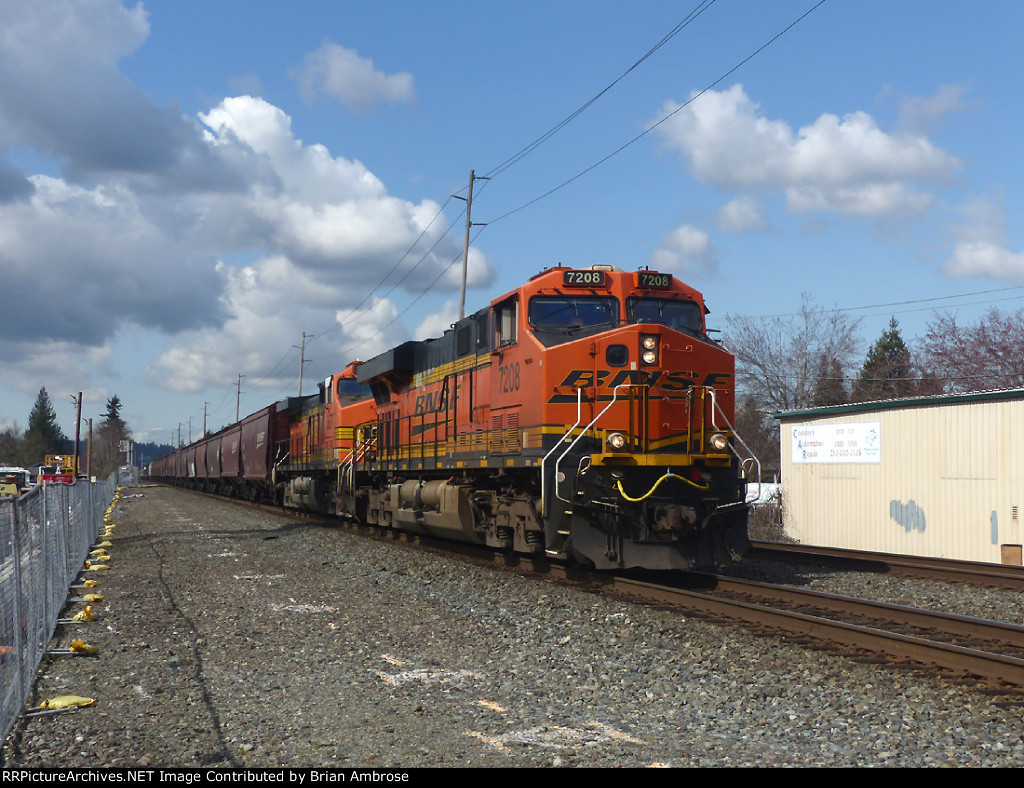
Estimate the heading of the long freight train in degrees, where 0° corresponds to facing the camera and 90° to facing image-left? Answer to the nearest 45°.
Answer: approximately 315°

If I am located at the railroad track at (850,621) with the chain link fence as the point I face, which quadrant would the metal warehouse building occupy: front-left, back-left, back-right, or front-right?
back-right

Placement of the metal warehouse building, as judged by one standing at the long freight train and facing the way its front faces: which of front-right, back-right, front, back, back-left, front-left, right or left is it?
left
